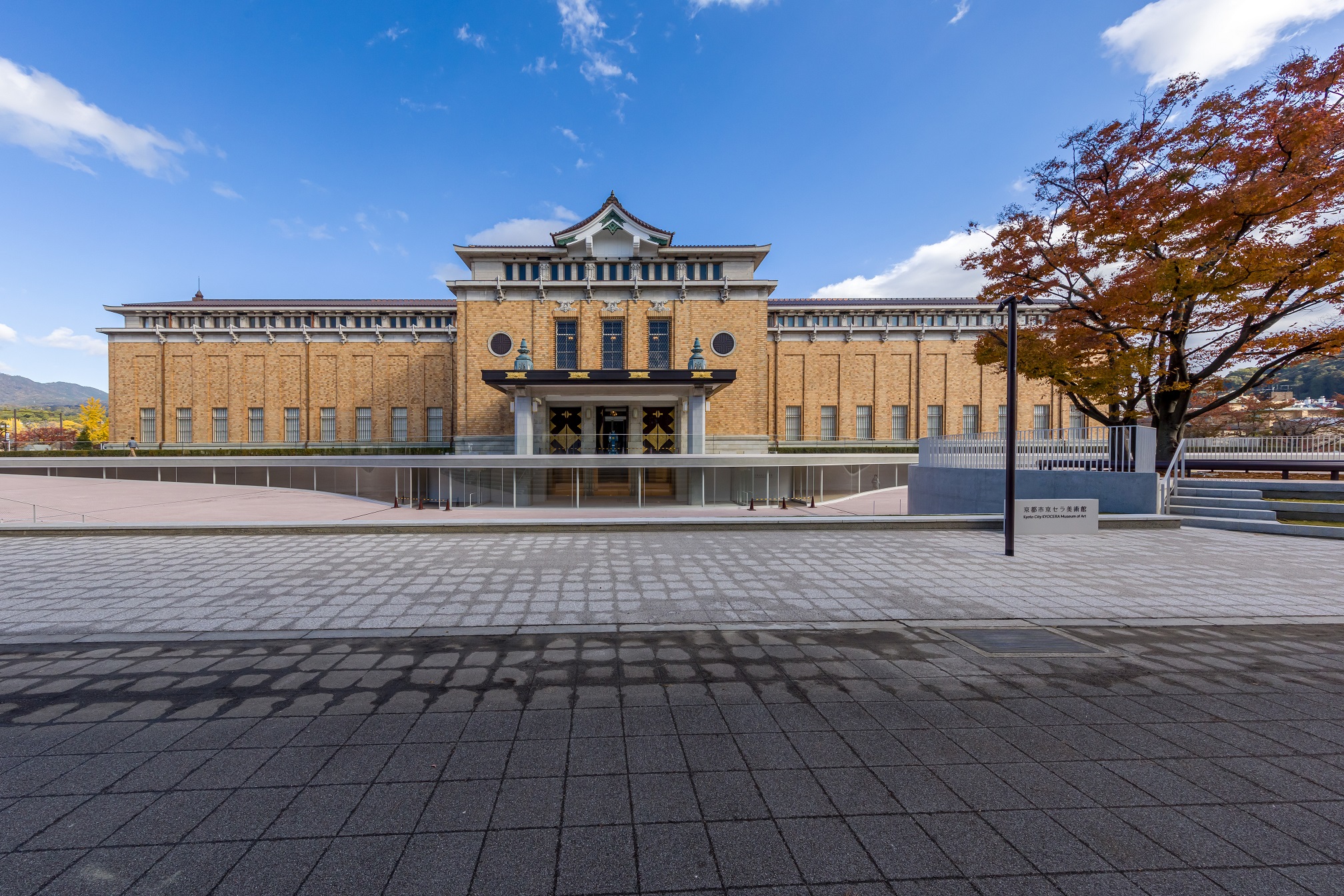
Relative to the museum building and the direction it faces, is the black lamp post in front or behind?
in front

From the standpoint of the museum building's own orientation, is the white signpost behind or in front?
in front

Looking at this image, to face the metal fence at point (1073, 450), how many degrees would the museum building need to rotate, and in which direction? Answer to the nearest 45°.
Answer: approximately 45° to its left

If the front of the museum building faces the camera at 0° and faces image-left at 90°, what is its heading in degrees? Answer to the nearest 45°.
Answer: approximately 0°

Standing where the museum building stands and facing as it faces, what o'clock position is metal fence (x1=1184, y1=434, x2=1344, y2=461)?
The metal fence is roughly at 10 o'clock from the museum building.

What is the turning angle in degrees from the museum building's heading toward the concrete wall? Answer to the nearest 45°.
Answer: approximately 45° to its left
